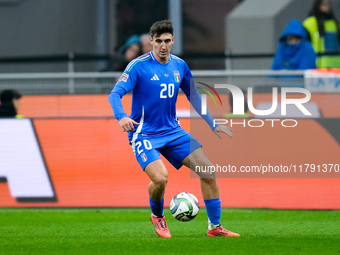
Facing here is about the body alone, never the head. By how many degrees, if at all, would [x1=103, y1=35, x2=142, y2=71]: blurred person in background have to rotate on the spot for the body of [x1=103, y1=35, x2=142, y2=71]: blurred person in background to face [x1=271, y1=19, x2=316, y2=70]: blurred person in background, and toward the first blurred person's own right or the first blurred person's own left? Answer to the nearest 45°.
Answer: approximately 45° to the first blurred person's own left

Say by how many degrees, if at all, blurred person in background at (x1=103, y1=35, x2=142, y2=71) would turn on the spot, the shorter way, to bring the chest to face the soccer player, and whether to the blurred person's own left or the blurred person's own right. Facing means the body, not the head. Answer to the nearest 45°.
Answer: approximately 45° to the blurred person's own right

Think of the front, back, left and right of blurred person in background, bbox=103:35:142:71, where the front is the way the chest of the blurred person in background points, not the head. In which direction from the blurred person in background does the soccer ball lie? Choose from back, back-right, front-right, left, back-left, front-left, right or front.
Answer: front-right

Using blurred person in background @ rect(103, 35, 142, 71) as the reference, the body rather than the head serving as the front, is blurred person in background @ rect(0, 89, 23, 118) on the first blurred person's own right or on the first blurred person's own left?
on the first blurred person's own right

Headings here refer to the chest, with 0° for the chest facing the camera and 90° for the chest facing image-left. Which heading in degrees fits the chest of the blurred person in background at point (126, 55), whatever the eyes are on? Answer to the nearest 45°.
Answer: approximately 315°
